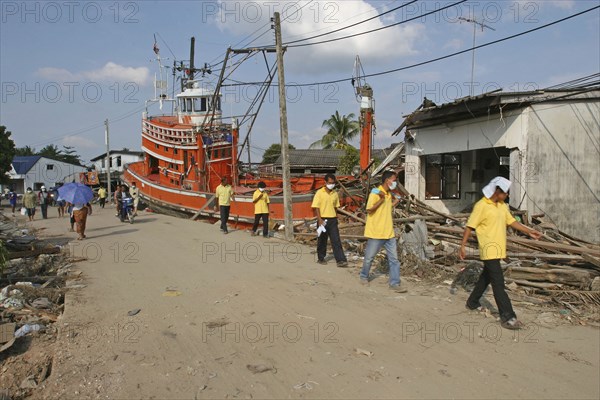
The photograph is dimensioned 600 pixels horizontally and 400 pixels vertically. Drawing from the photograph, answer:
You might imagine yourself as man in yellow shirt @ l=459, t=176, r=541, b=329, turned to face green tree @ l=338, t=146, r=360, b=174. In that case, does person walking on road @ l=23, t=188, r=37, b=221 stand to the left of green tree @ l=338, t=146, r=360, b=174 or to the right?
left

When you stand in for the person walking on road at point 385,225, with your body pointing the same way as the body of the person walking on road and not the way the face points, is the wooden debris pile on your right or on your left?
on your left

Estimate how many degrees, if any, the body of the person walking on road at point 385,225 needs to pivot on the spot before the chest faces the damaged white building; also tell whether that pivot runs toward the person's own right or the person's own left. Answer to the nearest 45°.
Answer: approximately 90° to the person's own left
